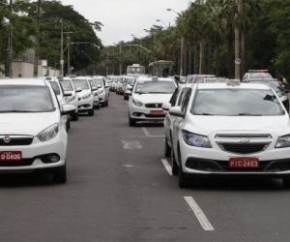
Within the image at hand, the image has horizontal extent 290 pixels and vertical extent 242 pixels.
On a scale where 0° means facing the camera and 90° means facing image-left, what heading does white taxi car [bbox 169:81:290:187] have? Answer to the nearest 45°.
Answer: approximately 0°

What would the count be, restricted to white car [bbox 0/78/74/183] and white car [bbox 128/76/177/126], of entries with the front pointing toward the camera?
2

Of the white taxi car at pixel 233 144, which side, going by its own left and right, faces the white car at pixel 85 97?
back

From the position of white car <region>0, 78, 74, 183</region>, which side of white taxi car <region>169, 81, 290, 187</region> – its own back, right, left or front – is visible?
right

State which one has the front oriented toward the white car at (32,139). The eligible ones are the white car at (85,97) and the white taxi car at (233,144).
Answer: the white car at (85,97)

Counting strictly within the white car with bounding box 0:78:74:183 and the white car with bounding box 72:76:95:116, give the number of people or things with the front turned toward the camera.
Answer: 2

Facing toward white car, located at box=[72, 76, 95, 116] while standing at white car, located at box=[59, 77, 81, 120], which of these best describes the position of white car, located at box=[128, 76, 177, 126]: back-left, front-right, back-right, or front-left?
back-right

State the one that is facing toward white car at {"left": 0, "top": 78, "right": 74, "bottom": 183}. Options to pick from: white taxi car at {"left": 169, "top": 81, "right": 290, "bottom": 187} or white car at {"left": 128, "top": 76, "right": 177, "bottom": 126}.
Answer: white car at {"left": 128, "top": 76, "right": 177, "bottom": 126}
